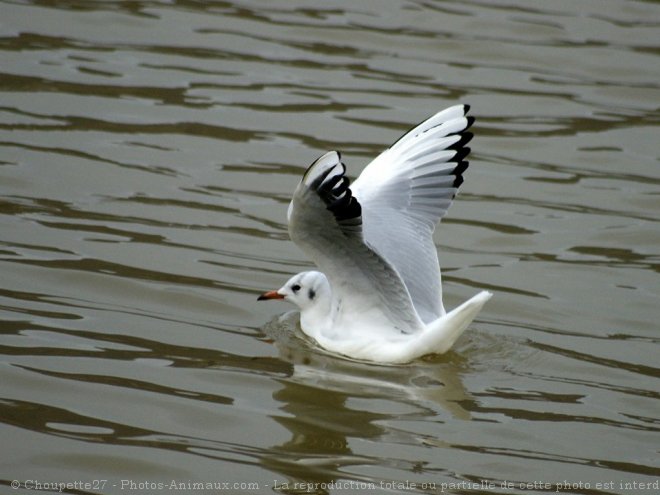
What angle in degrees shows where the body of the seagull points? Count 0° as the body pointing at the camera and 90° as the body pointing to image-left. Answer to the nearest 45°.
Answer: approximately 90°
